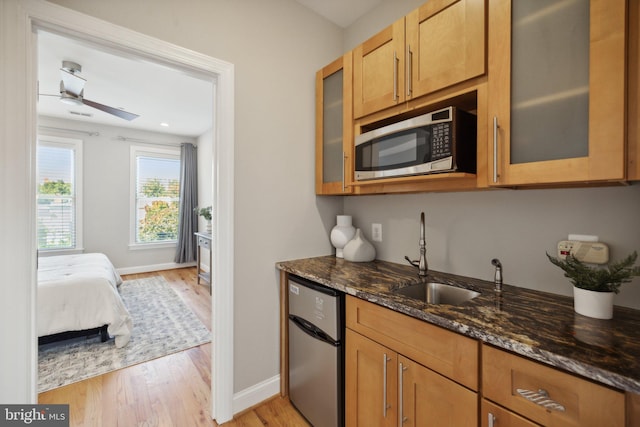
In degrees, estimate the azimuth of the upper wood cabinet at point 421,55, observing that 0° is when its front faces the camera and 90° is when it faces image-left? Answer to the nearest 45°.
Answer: approximately 45°

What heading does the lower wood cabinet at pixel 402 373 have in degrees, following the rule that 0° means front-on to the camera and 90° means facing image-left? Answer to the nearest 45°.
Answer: approximately 45°

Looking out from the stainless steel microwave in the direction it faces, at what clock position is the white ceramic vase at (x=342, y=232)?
The white ceramic vase is roughly at 3 o'clock from the stainless steel microwave.

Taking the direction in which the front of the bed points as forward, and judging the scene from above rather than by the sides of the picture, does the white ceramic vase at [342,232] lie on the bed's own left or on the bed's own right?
on the bed's own right

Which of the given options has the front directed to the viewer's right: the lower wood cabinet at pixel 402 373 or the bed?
the bed

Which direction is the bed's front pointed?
to the viewer's right

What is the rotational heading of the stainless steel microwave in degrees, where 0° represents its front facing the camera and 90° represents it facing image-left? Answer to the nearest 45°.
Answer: approximately 45°

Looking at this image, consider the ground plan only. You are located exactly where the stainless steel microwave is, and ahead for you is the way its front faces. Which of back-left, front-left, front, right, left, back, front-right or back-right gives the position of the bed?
front-right

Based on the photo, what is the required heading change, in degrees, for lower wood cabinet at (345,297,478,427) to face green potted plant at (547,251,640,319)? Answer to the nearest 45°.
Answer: approximately 135° to its left

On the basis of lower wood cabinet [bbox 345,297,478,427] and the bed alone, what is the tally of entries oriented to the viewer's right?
1

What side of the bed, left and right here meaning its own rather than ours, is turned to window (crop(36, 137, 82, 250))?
left
